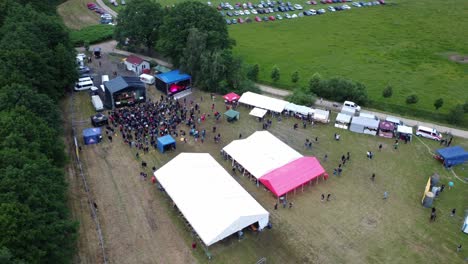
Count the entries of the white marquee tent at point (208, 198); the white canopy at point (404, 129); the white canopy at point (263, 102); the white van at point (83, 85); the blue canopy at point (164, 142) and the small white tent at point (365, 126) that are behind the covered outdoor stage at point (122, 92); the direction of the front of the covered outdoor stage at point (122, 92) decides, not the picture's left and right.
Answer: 1

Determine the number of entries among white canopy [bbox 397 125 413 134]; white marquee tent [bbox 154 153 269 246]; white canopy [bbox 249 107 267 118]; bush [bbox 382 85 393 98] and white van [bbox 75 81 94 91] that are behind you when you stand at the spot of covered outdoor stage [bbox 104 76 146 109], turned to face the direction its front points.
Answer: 1

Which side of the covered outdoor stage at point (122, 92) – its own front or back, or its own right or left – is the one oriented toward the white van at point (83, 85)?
back

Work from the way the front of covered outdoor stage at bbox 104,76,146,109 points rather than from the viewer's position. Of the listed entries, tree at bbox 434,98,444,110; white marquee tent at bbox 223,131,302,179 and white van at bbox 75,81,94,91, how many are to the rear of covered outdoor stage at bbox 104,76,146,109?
1

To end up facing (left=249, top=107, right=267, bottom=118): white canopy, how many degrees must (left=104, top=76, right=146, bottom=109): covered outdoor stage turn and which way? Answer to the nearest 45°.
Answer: approximately 45° to its left

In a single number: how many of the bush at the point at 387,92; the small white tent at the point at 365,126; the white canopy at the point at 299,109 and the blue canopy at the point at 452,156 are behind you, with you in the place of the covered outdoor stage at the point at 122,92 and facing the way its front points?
0

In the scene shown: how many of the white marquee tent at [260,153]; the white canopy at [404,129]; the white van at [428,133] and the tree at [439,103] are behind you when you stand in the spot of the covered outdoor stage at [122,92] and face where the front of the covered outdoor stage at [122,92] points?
0

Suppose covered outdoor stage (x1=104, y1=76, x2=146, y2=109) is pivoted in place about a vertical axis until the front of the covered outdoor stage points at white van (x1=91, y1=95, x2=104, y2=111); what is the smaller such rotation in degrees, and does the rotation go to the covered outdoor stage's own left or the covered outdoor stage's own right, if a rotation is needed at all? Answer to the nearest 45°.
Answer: approximately 135° to the covered outdoor stage's own right

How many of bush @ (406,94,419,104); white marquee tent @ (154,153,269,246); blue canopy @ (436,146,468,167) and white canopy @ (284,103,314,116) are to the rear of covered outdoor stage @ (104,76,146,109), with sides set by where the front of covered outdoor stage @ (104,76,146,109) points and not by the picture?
0

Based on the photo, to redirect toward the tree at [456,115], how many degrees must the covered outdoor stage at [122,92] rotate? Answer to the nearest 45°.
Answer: approximately 45° to its left

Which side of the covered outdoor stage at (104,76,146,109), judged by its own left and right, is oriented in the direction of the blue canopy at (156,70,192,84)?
left

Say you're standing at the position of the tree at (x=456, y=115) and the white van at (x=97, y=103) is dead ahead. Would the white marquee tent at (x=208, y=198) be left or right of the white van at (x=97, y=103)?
left

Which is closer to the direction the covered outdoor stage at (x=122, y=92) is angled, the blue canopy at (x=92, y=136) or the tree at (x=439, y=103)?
the tree

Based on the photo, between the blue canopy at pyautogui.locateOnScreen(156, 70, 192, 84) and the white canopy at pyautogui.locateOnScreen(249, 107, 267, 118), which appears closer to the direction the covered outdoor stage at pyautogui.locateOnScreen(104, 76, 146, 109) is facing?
the white canopy

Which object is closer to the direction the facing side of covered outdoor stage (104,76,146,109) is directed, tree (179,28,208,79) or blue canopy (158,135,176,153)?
the blue canopy

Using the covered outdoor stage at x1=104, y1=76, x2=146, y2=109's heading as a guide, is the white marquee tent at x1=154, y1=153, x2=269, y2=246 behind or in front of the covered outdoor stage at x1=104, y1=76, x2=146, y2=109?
in front

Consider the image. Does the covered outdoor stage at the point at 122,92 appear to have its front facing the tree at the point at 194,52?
no

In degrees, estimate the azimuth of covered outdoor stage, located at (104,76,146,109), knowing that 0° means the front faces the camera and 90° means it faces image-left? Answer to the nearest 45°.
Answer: approximately 315°

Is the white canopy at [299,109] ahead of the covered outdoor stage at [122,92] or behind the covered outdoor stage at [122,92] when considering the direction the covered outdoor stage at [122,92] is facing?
ahead

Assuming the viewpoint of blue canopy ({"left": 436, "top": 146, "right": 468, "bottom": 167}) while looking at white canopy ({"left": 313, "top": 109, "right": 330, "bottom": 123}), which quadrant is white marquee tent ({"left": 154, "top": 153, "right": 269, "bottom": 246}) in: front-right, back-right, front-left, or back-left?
front-left

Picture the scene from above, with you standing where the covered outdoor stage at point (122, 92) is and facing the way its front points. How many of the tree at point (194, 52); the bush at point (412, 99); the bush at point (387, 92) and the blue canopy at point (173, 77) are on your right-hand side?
0

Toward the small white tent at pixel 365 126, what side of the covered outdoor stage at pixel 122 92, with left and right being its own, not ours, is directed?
front
